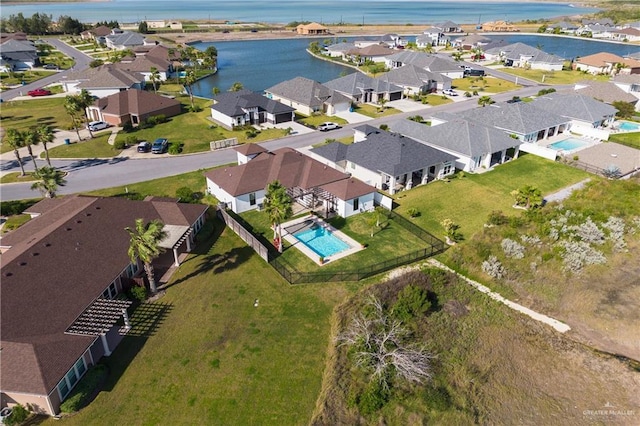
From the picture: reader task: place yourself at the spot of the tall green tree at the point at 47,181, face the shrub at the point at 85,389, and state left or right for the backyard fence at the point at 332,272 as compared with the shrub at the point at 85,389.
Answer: left

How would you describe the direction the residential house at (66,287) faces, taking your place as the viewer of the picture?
facing away from the viewer and to the left of the viewer

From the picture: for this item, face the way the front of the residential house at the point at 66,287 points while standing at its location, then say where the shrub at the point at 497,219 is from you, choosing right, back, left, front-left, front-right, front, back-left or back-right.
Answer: back-right

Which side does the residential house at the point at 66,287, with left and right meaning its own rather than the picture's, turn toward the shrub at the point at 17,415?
left

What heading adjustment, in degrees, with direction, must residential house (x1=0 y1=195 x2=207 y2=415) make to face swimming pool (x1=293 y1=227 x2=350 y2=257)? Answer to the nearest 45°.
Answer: approximately 135° to its right

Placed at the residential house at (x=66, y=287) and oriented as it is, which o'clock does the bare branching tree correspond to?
The bare branching tree is roughly at 6 o'clock from the residential house.

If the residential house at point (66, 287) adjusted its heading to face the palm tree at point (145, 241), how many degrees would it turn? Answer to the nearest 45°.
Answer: approximately 135° to its right

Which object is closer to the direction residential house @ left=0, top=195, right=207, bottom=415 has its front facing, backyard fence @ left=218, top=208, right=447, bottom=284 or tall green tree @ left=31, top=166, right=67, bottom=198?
the tall green tree

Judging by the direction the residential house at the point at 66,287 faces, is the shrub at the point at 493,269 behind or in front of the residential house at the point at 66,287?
behind

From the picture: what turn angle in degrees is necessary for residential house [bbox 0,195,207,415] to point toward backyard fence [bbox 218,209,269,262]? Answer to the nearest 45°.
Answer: approximately 135° to its right
